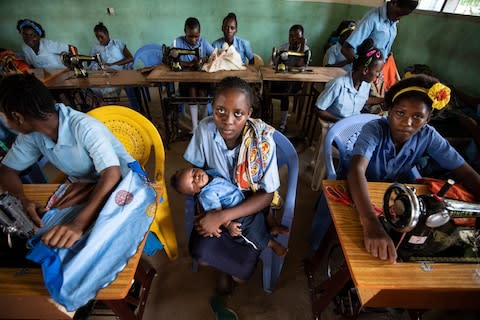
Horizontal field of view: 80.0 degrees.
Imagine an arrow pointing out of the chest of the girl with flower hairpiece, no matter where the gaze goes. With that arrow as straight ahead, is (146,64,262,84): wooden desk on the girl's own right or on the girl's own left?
on the girl's own right

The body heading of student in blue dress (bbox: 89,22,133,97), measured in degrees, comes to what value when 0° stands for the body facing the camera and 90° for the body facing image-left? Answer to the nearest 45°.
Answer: approximately 45°

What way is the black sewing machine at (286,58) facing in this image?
away from the camera

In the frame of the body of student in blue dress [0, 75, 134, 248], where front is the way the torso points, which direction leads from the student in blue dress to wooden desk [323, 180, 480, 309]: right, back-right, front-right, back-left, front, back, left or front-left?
left

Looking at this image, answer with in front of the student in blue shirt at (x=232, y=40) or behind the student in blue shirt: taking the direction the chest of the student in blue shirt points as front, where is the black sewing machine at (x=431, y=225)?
in front

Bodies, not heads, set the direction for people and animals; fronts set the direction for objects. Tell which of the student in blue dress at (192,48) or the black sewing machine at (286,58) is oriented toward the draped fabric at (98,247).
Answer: the student in blue dress

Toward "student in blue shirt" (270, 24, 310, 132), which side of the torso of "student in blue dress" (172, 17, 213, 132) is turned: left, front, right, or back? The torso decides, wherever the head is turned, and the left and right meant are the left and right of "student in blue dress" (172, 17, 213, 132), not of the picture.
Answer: left

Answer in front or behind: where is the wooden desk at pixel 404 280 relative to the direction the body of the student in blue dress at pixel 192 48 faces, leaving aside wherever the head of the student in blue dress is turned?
in front

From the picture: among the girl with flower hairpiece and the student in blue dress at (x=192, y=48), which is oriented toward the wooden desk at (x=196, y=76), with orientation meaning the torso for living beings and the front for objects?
the student in blue dress

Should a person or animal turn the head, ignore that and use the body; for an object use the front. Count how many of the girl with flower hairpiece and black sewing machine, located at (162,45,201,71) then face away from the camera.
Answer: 1

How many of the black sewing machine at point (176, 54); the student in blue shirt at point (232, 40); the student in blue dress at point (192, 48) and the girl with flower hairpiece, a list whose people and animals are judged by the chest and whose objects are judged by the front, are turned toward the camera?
3

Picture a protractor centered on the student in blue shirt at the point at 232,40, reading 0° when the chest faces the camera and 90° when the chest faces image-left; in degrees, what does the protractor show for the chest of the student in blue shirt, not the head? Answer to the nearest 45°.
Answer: approximately 0°

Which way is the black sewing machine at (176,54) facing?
away from the camera

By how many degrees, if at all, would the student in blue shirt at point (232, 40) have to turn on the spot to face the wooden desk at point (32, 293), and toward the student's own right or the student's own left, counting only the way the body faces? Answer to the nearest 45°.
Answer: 0° — they already face it

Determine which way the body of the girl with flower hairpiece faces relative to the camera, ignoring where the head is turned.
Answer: toward the camera

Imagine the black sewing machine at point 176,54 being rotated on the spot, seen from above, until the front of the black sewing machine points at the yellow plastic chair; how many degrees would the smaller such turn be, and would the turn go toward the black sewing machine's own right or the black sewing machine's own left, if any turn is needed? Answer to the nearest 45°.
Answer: approximately 180°

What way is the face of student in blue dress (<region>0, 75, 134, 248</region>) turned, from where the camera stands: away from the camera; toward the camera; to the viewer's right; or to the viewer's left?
to the viewer's left

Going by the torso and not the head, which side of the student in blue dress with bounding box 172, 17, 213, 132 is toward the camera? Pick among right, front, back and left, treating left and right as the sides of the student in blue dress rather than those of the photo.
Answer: front

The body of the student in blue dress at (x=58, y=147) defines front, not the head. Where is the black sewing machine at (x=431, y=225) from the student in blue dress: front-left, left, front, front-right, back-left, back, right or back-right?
left
